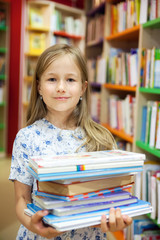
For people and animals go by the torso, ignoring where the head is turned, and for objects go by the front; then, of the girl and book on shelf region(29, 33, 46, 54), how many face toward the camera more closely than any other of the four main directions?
2

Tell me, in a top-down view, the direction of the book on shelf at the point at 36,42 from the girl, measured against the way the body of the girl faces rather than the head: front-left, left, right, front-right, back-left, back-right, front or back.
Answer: back

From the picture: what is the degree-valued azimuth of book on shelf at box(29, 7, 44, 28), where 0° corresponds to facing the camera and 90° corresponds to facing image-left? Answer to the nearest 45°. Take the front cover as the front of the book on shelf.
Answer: approximately 0°

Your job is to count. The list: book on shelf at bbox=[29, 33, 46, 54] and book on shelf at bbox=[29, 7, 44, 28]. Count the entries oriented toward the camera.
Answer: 2

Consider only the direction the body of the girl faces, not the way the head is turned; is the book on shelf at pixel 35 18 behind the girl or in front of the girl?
behind

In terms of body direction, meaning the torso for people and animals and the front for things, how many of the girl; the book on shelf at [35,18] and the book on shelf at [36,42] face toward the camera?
3

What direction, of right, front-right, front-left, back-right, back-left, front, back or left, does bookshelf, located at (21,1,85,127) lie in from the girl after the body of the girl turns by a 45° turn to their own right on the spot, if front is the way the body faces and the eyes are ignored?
back-right

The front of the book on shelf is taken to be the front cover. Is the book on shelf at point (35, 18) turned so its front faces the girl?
yes

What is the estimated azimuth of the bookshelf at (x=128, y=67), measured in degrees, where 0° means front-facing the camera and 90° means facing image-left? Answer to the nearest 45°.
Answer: approximately 45°

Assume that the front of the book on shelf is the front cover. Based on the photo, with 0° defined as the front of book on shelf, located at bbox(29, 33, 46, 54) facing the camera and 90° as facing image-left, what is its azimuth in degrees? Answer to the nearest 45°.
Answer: approximately 0°
